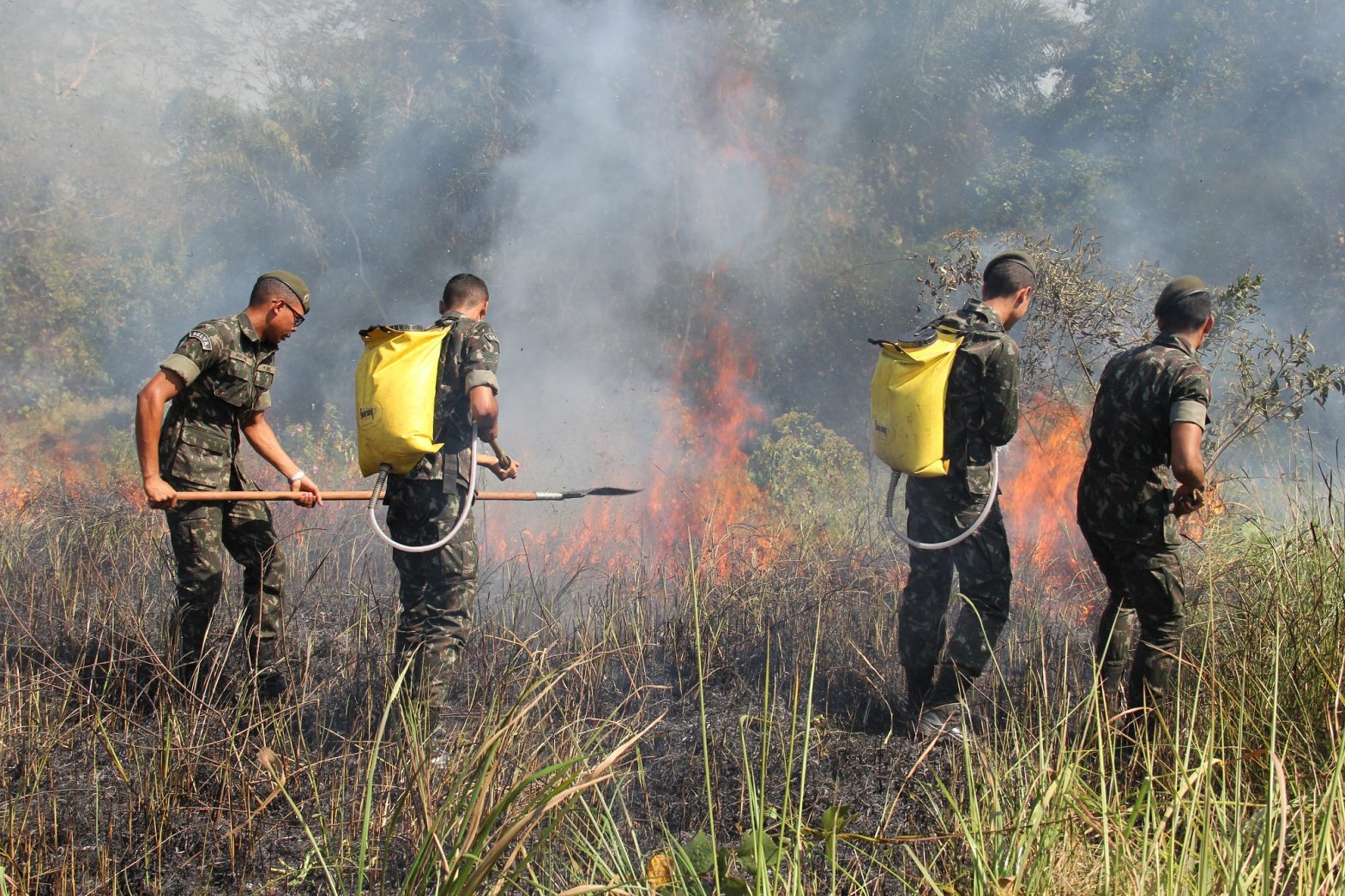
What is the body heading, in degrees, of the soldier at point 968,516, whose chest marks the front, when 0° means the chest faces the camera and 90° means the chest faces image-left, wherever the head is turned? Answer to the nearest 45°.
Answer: approximately 225°

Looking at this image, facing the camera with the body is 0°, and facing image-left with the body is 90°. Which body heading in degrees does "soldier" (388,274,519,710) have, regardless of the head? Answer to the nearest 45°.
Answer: approximately 225°

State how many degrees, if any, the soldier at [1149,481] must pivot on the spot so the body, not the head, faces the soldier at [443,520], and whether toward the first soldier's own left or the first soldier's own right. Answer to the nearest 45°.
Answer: approximately 135° to the first soldier's own left

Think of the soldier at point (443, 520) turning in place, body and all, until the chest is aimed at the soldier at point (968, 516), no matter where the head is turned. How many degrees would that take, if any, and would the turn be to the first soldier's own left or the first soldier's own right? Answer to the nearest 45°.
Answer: approximately 45° to the first soldier's own right

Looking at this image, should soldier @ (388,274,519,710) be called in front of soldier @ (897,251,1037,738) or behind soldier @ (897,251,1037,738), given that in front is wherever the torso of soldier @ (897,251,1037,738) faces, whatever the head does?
behind

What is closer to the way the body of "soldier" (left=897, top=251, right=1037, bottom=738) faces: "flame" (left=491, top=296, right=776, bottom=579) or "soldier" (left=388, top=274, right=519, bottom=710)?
the flame

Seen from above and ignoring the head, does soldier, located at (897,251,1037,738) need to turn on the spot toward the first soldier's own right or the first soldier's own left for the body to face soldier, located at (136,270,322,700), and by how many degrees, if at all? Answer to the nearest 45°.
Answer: approximately 135° to the first soldier's own left

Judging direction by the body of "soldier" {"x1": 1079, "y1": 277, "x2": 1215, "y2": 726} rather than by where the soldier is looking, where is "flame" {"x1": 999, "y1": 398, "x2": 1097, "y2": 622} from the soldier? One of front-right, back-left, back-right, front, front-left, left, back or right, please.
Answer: front-left

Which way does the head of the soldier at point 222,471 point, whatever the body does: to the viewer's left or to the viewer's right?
to the viewer's right

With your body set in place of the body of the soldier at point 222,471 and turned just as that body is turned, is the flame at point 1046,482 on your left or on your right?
on your left

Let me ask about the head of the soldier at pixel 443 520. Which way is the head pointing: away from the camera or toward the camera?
away from the camera

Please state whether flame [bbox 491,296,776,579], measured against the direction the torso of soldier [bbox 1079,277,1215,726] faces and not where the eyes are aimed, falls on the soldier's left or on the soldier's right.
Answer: on the soldier's left

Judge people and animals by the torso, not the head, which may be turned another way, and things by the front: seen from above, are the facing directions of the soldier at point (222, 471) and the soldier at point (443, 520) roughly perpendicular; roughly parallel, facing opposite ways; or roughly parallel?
roughly perpendicular
